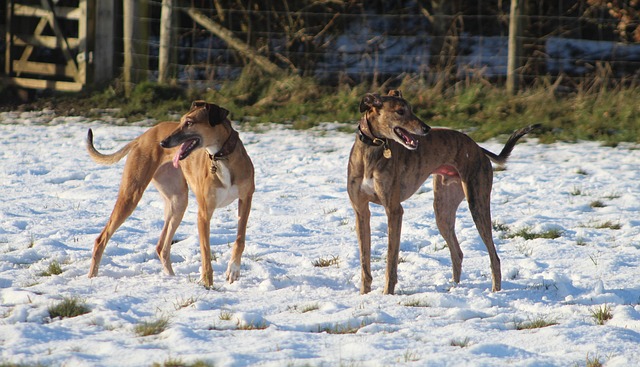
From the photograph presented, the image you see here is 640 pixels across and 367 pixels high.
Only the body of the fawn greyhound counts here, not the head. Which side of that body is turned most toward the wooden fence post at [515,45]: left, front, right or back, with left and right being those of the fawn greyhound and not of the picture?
left

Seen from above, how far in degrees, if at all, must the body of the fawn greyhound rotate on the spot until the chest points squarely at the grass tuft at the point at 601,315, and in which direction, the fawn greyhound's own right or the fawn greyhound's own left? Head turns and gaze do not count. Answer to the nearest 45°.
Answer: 0° — it already faces it

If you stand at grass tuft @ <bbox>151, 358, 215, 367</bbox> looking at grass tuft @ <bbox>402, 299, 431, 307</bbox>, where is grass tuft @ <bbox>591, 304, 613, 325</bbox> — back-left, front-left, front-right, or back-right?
front-right

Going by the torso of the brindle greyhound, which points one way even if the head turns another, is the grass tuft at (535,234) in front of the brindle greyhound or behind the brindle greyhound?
behind

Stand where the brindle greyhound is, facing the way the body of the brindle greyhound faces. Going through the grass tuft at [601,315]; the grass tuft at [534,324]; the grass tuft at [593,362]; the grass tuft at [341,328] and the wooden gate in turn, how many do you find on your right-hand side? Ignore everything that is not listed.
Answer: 1

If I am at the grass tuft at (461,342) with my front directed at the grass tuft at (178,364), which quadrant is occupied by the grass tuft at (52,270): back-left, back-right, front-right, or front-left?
front-right

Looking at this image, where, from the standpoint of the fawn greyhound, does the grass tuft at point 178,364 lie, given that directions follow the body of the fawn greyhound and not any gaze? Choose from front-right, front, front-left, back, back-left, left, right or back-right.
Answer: front-right

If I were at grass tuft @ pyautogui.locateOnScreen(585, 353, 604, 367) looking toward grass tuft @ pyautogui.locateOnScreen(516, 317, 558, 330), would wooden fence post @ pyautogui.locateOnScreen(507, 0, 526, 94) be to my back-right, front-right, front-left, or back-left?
front-right

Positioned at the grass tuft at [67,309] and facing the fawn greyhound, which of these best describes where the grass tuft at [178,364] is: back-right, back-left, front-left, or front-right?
back-right

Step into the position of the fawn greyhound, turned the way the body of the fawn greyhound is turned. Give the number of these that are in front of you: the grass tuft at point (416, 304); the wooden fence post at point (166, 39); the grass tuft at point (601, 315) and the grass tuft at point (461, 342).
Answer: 3

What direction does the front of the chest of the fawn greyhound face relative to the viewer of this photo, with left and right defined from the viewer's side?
facing the viewer and to the right of the viewer

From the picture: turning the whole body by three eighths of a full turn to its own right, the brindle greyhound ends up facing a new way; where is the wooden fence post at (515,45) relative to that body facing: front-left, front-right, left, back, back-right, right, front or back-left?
front

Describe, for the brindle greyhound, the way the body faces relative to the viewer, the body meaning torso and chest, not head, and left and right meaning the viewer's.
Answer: facing the viewer and to the left of the viewer

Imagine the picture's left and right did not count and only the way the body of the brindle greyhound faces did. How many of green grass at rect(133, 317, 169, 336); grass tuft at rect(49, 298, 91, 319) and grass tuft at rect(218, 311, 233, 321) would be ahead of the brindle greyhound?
3

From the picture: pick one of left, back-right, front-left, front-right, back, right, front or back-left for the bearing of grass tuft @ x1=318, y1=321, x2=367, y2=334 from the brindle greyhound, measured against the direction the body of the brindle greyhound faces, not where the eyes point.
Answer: front-left

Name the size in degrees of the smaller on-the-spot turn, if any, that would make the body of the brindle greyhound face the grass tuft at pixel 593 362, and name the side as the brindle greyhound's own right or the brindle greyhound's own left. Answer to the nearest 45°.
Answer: approximately 90° to the brindle greyhound's own left

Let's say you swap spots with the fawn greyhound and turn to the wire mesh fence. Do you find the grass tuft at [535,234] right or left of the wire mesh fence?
right

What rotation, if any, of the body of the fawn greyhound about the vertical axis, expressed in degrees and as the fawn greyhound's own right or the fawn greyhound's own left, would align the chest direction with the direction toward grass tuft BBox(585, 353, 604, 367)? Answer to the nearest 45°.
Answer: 0° — it already faces it

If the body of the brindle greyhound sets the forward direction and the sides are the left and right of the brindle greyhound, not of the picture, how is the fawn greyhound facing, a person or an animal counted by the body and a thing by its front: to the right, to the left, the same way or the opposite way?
to the left

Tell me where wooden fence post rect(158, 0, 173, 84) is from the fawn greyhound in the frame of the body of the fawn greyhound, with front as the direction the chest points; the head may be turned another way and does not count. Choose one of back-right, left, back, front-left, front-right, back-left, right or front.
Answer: back-left
